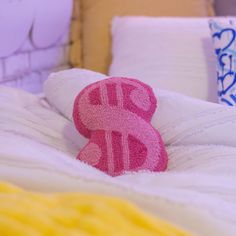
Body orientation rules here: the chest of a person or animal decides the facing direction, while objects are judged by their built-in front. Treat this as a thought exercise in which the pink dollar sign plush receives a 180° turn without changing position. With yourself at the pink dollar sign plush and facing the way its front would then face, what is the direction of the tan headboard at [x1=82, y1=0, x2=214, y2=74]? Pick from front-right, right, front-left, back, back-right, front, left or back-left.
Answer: front

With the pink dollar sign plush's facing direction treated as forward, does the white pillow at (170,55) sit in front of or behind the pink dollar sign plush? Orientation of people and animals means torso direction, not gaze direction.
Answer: behind

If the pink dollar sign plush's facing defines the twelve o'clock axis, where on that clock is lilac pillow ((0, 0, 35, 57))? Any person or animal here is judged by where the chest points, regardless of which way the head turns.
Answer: The lilac pillow is roughly at 5 o'clock from the pink dollar sign plush.

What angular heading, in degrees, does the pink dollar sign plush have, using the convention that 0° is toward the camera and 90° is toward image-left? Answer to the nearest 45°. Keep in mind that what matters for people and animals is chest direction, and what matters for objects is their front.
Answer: approximately 0°

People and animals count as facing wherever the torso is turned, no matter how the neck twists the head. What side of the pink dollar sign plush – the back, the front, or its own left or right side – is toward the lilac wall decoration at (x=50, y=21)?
back
